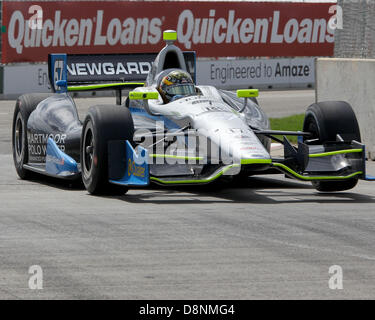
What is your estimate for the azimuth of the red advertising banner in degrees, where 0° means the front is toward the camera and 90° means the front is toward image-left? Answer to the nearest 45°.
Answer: approximately 0°

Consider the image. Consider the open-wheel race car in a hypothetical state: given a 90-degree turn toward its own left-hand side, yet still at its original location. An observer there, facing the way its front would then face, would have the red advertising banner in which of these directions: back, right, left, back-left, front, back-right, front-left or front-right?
front-left
